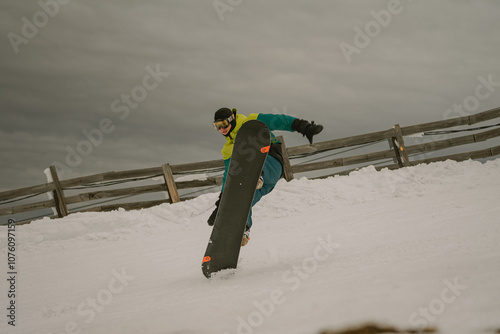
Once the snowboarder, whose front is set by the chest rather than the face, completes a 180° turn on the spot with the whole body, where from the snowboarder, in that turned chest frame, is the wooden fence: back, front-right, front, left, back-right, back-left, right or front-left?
front-left

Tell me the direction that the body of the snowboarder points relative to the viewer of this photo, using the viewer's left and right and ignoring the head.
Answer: facing the viewer and to the left of the viewer
